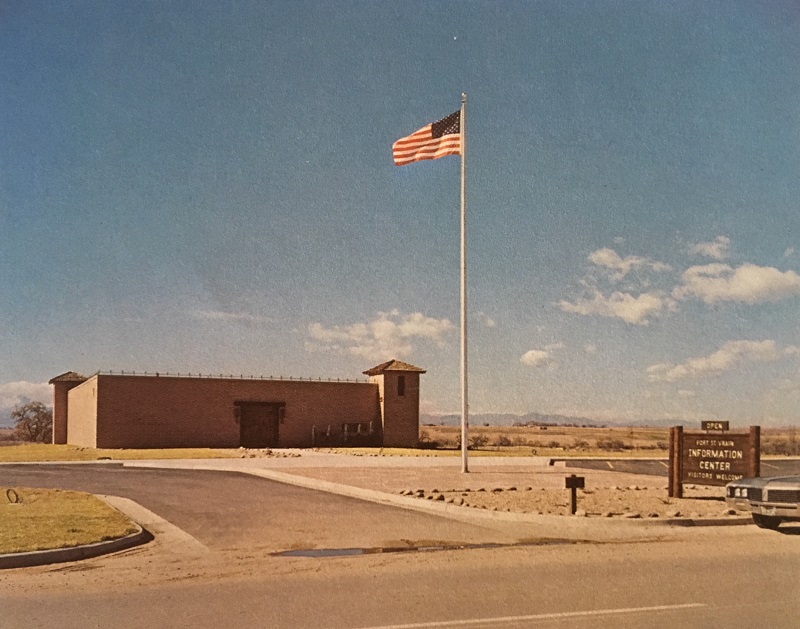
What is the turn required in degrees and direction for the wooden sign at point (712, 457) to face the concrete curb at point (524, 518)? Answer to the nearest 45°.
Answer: approximately 45° to its right

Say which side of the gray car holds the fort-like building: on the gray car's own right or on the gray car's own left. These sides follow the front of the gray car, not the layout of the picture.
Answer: on the gray car's own right

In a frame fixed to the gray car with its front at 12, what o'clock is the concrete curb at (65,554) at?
The concrete curb is roughly at 12 o'clock from the gray car.

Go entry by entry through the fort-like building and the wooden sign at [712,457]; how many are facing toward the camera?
2

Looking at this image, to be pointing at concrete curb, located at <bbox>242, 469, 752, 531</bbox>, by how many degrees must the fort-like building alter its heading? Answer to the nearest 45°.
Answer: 0° — it already faces it
